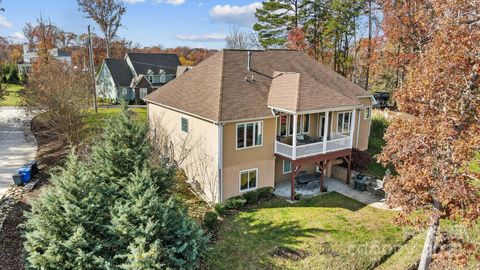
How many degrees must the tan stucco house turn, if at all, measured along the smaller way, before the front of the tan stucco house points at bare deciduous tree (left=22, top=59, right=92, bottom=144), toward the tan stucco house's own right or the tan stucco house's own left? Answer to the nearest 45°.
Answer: approximately 45° to the tan stucco house's own left

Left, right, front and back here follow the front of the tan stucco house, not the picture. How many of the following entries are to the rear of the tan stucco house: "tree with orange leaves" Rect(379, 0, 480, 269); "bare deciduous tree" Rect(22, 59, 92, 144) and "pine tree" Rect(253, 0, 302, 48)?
1

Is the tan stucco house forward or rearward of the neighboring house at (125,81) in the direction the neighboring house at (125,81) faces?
forward

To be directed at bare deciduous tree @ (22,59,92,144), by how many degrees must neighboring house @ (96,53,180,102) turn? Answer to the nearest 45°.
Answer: approximately 45° to its right

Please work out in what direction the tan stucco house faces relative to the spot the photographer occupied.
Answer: facing away from the viewer and to the left of the viewer

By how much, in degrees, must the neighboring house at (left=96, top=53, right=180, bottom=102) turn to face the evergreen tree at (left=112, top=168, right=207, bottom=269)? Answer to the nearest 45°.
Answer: approximately 45° to its right

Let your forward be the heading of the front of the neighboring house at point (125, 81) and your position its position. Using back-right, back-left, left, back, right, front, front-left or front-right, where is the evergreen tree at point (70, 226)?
front-right

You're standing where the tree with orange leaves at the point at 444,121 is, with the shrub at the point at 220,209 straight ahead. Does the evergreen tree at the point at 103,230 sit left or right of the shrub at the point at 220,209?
left

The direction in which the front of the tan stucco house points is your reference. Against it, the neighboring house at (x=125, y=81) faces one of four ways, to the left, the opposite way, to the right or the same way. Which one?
the opposite way

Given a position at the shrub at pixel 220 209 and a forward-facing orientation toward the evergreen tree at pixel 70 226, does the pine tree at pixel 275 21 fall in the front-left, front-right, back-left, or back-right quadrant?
back-right

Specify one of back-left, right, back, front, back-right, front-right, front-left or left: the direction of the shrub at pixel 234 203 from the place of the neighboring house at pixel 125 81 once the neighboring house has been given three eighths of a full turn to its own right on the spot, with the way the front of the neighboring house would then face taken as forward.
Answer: left

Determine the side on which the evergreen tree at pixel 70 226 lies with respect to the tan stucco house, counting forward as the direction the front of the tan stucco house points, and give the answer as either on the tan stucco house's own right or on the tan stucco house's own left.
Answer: on the tan stucco house's own left

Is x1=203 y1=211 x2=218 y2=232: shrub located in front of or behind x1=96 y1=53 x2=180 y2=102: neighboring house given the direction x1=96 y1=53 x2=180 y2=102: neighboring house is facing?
in front
